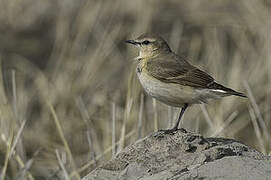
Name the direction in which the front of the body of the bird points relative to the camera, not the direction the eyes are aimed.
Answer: to the viewer's left
